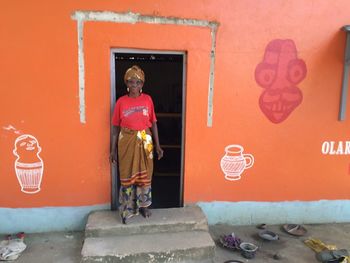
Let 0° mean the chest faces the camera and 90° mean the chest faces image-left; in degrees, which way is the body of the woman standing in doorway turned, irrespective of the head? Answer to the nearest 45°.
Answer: approximately 0°
